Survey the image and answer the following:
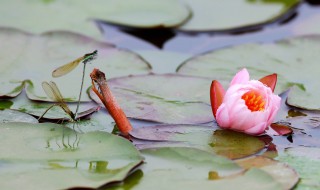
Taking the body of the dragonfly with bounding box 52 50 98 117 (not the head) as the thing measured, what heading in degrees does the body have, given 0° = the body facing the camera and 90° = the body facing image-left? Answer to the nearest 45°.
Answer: approximately 270°

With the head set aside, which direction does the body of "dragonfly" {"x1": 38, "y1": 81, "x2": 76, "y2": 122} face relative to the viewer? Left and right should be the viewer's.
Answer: facing to the right of the viewer
